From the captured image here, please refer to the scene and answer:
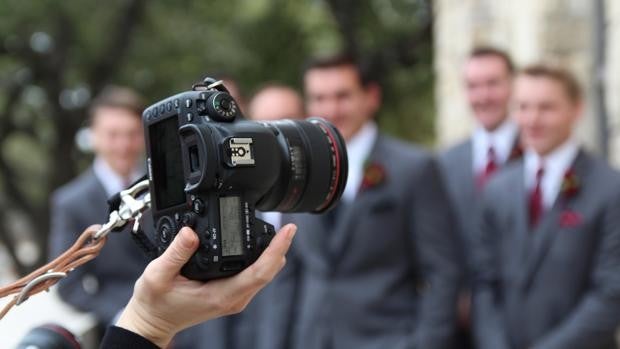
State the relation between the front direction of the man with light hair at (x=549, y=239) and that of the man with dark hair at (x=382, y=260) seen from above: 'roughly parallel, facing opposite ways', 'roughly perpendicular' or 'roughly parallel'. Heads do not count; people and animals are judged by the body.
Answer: roughly parallel

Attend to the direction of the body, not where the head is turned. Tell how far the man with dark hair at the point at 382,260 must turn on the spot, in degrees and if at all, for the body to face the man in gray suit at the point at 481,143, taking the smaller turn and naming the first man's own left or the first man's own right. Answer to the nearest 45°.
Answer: approximately 180°

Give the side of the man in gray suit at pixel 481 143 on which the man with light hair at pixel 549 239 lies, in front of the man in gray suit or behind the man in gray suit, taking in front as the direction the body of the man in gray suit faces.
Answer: in front

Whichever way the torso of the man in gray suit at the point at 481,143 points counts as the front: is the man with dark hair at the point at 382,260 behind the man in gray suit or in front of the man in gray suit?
in front

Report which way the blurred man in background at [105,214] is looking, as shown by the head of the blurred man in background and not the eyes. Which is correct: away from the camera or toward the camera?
toward the camera

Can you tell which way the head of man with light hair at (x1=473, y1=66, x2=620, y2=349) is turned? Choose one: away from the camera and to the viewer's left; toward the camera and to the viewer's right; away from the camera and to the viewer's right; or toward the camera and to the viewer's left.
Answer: toward the camera and to the viewer's left

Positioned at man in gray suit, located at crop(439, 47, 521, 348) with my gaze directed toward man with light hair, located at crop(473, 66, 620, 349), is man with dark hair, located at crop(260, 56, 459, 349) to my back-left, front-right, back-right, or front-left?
front-right

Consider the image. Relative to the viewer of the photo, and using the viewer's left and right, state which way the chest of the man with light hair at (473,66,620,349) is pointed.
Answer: facing the viewer and to the left of the viewer

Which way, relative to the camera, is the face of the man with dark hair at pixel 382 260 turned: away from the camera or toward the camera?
toward the camera

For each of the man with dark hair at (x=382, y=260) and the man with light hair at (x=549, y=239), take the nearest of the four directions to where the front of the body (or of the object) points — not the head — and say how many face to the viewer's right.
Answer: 0

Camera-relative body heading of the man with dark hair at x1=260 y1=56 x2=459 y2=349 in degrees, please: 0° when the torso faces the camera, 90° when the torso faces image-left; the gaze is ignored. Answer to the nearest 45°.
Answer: approximately 45°

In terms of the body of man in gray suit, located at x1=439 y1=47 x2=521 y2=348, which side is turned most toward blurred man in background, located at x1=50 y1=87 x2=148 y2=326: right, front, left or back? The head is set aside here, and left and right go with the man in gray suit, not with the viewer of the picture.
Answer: right

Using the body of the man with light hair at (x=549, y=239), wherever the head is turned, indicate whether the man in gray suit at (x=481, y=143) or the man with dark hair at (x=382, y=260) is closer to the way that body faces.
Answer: the man with dark hair

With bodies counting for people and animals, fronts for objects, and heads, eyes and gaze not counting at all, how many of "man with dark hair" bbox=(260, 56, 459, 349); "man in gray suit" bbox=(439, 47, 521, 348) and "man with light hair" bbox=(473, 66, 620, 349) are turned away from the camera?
0

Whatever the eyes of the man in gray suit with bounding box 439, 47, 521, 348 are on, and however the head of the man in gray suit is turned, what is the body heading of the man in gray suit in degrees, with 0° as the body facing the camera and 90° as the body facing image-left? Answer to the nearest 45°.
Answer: approximately 0°

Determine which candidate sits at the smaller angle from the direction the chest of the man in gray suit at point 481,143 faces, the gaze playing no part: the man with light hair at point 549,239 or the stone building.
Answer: the man with light hair
